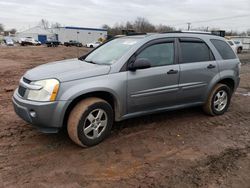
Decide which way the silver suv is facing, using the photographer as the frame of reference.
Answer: facing the viewer and to the left of the viewer
